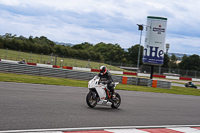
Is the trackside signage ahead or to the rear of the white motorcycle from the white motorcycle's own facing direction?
to the rear

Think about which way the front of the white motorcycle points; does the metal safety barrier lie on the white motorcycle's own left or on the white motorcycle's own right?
on the white motorcycle's own right

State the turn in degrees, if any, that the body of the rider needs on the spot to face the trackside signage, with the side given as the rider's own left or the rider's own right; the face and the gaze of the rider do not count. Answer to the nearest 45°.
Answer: approximately 135° to the rider's own right

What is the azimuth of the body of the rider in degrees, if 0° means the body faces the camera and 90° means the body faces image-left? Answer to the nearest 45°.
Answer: approximately 45°

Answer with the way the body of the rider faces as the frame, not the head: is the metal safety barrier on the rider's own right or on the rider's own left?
on the rider's own right
